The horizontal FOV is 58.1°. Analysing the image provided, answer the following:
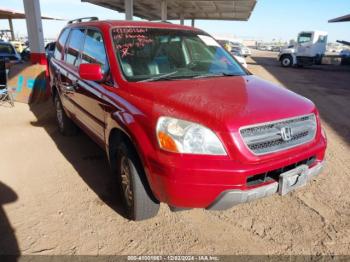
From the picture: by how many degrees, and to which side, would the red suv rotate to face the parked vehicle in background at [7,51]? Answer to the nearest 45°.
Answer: approximately 180°

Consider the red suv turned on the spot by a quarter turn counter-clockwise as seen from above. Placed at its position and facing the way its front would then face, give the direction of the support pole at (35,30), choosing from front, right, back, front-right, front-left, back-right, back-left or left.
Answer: left

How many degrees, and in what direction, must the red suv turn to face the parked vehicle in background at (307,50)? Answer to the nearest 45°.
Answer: approximately 135° to its left

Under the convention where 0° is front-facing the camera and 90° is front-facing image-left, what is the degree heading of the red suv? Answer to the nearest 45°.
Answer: approximately 315°

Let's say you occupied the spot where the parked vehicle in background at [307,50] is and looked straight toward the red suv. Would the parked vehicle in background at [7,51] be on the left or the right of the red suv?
right
